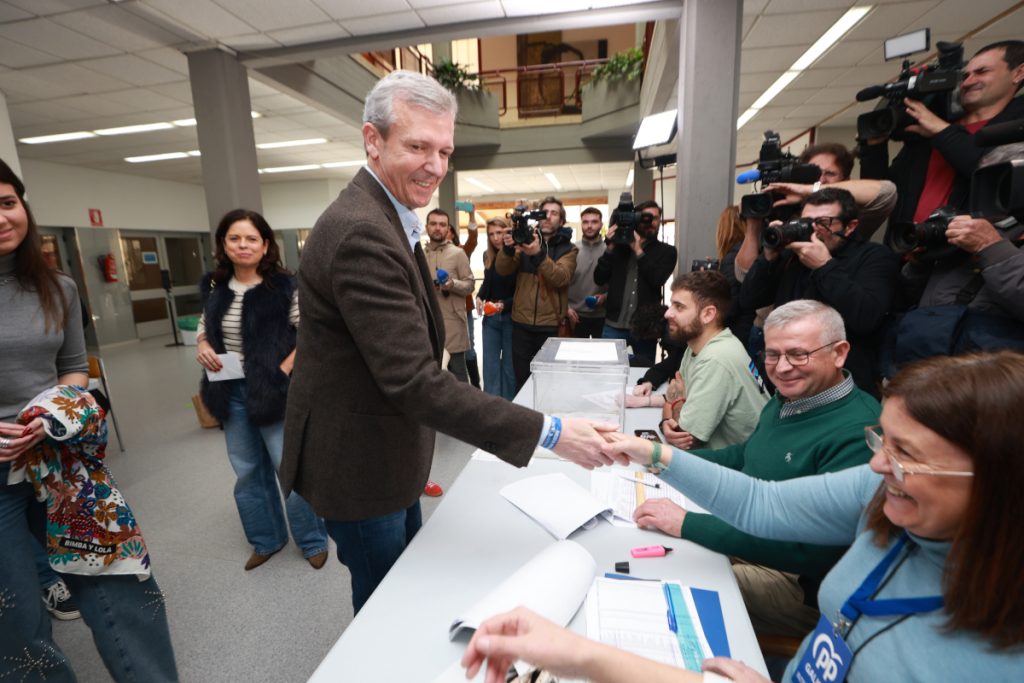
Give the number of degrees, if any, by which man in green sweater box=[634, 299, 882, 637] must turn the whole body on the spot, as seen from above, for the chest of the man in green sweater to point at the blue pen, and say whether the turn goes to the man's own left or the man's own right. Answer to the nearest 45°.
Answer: approximately 45° to the man's own left

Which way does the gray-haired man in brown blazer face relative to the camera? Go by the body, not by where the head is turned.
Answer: to the viewer's right

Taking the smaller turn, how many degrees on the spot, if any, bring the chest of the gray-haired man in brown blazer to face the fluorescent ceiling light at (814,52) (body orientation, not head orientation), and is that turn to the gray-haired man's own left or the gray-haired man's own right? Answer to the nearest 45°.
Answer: approximately 45° to the gray-haired man's own left

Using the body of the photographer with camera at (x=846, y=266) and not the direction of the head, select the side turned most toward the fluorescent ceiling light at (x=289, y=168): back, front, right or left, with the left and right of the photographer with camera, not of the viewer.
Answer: right

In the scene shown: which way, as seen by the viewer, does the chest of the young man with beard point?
to the viewer's left

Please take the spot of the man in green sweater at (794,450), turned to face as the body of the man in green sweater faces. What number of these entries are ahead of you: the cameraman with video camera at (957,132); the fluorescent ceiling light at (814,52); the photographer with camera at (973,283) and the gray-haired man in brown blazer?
1

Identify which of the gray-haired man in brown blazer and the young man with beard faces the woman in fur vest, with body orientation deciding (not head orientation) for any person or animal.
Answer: the young man with beard

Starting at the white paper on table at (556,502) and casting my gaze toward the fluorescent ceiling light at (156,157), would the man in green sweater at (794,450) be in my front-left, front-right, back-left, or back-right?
back-right

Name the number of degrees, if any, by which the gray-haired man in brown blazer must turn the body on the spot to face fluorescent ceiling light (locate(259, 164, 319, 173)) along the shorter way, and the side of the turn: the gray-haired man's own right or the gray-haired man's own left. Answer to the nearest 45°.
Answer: approximately 90° to the gray-haired man's own left

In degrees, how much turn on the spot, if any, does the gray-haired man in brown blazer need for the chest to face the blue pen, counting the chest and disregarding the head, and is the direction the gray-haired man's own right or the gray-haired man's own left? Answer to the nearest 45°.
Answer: approximately 45° to the gray-haired man's own right
